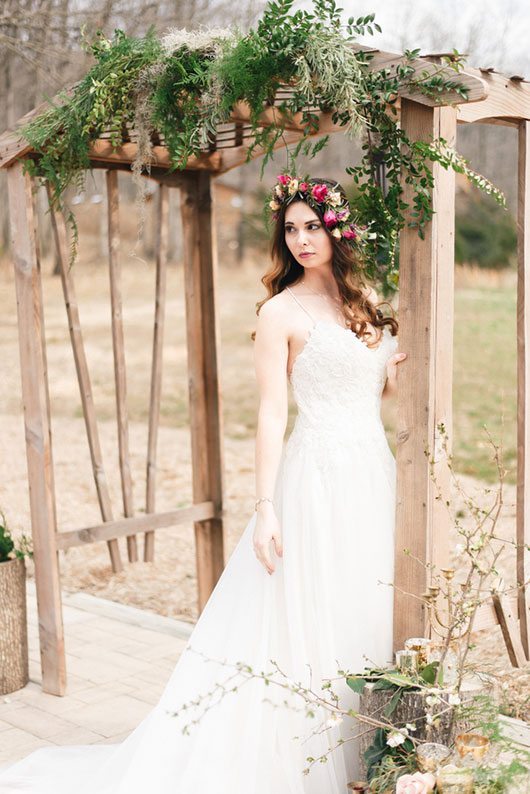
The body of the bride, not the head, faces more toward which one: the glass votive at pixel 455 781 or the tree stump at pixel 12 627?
the glass votive

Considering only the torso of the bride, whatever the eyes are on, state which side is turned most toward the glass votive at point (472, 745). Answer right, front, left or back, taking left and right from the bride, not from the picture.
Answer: front

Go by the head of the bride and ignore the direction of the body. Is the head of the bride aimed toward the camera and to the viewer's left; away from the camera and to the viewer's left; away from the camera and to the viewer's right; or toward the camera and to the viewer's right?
toward the camera and to the viewer's left

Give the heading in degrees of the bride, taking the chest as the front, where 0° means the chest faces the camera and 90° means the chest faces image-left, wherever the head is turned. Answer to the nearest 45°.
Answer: approximately 315°

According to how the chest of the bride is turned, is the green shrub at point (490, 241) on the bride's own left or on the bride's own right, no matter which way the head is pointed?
on the bride's own left

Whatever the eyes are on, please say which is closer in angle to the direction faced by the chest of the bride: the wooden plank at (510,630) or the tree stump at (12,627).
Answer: the wooden plank
